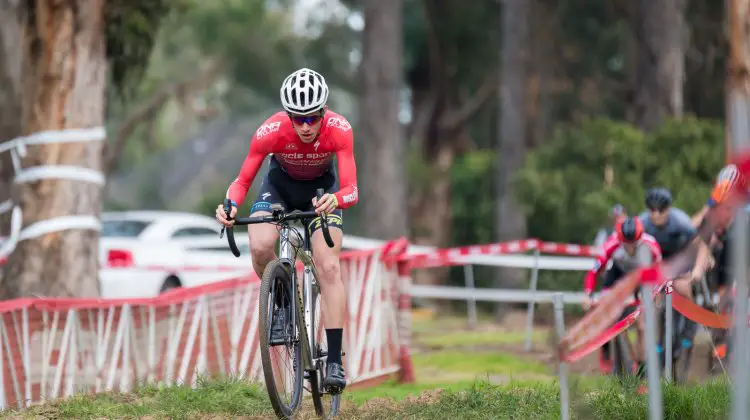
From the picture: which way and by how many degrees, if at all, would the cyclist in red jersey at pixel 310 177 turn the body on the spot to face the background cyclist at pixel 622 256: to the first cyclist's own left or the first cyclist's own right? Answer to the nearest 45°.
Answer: approximately 135° to the first cyclist's own left

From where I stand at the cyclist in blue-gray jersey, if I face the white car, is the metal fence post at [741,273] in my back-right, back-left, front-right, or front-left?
back-left

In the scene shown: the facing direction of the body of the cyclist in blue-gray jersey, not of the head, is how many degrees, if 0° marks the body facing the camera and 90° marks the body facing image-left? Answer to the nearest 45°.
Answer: approximately 45°

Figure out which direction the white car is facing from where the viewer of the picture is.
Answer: facing away from the viewer and to the right of the viewer

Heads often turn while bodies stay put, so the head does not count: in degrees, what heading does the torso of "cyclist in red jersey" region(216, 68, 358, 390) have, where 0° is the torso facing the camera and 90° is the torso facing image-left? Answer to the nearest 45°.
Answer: approximately 0°

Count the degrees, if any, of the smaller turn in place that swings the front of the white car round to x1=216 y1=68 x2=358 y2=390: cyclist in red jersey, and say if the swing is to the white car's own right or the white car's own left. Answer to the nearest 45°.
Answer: approximately 135° to the white car's own right

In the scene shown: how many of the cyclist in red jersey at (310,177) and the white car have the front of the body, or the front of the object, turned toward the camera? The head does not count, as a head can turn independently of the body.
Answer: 1
